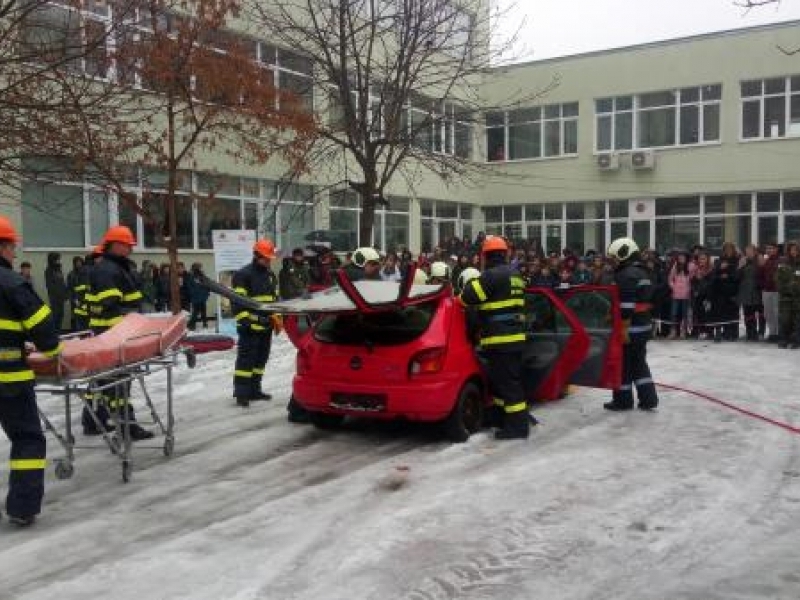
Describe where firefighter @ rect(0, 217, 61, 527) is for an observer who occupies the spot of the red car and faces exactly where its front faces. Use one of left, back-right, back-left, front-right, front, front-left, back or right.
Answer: back

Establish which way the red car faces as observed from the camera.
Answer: facing away from the viewer and to the right of the viewer

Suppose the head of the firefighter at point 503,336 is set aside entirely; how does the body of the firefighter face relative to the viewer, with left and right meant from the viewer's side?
facing away from the viewer and to the left of the viewer

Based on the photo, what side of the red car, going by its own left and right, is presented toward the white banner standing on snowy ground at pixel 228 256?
left

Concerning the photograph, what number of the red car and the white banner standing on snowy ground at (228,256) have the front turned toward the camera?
1

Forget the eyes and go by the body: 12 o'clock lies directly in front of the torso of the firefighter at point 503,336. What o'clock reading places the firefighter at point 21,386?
the firefighter at point 21,386 is roughly at 9 o'clock from the firefighter at point 503,336.

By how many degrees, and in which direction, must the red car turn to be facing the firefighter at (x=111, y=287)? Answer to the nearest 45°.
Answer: approximately 135° to its left

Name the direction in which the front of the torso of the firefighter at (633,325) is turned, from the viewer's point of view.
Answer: to the viewer's left

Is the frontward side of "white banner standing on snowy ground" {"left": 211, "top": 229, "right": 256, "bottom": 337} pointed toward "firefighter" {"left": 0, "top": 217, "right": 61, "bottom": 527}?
yes
